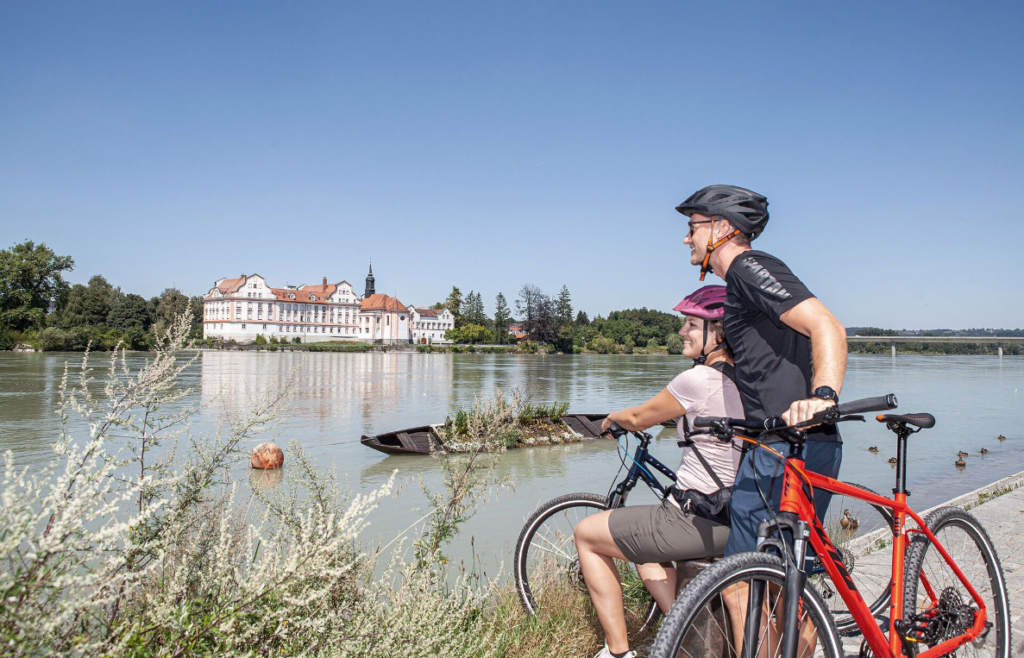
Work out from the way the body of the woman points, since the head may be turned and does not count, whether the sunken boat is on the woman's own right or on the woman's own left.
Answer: on the woman's own right

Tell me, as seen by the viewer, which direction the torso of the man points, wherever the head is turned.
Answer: to the viewer's left

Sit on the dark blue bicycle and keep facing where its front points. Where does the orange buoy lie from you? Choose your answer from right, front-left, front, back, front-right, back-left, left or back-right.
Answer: front-right

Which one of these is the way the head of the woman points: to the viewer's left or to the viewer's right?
to the viewer's left

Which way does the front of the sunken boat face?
to the viewer's left

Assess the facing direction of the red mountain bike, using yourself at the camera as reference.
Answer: facing the viewer and to the left of the viewer

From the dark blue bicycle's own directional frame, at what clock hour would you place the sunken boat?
The sunken boat is roughly at 2 o'clock from the dark blue bicycle.

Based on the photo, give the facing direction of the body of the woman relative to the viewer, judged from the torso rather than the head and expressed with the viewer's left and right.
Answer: facing to the left of the viewer

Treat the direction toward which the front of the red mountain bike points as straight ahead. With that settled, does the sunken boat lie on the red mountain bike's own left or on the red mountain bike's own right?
on the red mountain bike's own right

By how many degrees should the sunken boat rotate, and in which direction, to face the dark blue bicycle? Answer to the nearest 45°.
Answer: approximately 90° to its left

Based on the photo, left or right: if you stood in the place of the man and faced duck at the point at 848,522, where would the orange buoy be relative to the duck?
left

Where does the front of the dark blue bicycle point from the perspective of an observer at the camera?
facing to the left of the viewer

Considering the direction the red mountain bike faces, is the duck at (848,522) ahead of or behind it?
behind
